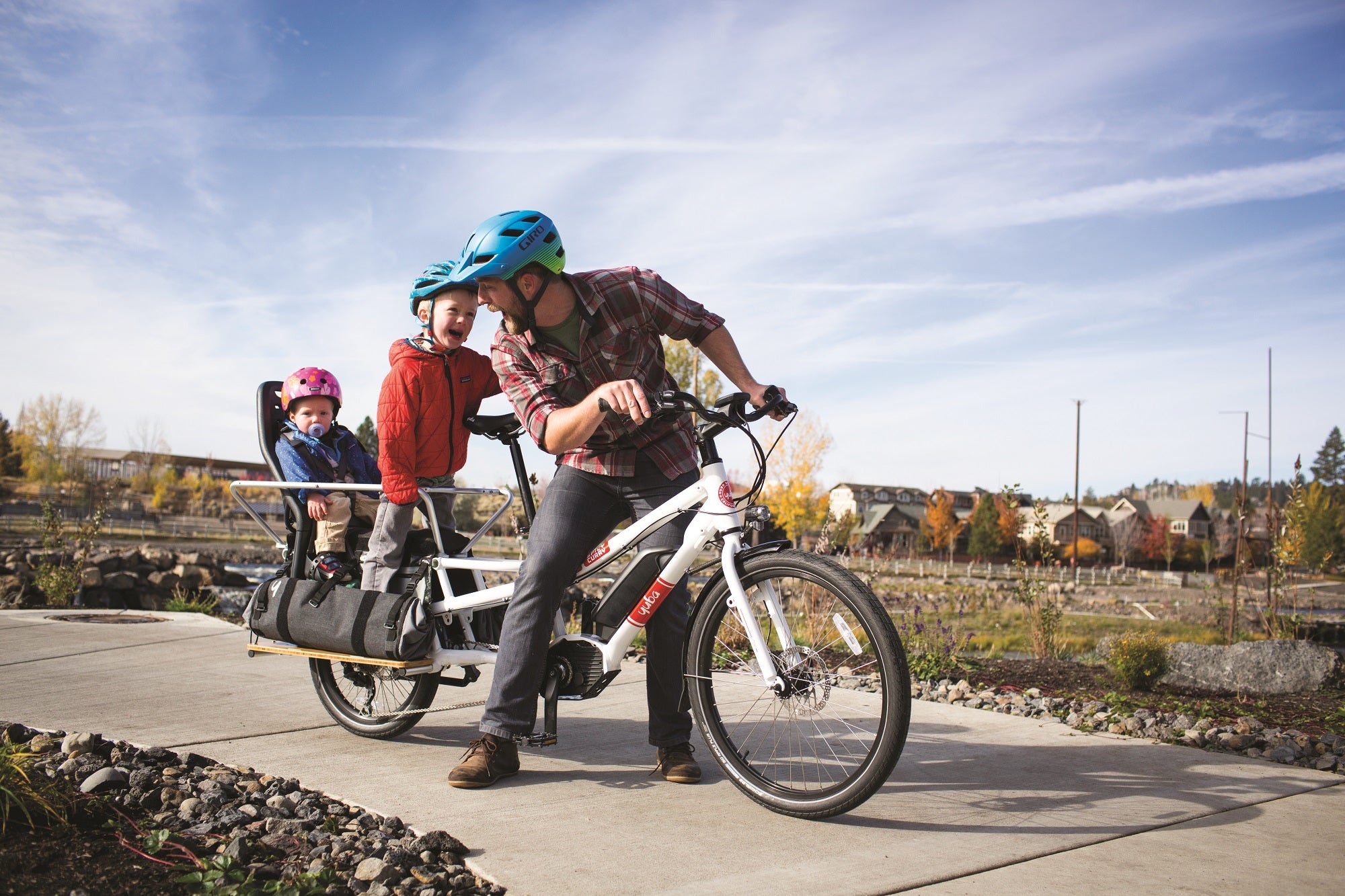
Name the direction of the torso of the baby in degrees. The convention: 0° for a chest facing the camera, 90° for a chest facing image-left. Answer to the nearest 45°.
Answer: approximately 315°

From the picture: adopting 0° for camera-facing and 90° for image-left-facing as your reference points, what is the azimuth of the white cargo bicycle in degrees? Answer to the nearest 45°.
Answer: approximately 315°

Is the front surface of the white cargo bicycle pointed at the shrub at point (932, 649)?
no

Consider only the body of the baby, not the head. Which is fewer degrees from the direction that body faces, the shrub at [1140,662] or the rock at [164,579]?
the shrub

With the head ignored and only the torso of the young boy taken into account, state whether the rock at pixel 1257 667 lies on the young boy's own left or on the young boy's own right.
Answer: on the young boy's own left

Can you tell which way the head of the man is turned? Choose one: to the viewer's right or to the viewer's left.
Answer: to the viewer's left

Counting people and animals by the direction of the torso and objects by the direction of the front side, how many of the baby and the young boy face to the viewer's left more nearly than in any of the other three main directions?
0

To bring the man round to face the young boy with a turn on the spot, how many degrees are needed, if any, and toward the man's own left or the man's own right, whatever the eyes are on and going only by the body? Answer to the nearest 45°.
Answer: approximately 90° to the man's own right

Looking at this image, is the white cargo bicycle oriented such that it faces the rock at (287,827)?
no

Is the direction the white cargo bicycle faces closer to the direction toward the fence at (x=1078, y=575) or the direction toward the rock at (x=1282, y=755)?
the rock

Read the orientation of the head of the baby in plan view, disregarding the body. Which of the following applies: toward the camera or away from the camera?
toward the camera

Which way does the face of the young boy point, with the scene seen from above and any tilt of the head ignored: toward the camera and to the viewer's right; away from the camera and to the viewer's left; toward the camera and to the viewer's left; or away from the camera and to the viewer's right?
toward the camera and to the viewer's right

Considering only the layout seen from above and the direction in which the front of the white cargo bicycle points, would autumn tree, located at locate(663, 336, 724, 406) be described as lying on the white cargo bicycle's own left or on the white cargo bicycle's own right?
on the white cargo bicycle's own left

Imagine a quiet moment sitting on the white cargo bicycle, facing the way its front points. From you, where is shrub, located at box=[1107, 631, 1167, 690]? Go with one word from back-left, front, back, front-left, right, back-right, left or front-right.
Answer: left
